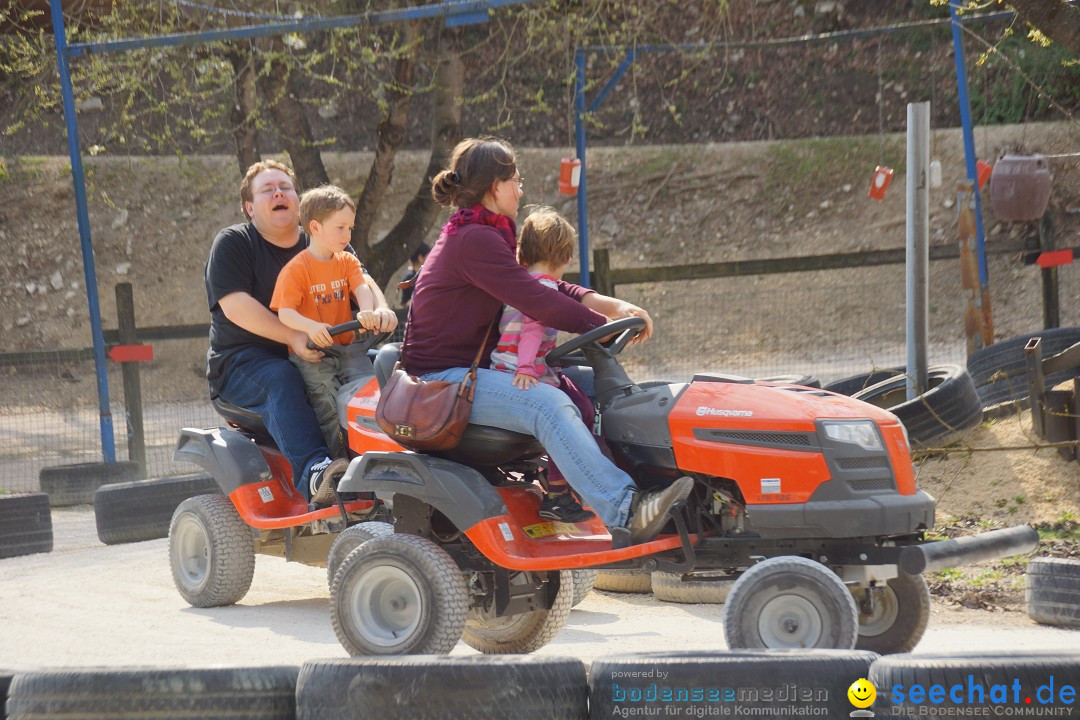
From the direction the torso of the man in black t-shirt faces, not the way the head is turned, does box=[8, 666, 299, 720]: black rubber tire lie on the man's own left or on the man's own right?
on the man's own right

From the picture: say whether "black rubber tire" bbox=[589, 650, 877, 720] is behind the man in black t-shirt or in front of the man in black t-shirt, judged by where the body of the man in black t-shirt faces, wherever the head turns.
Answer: in front

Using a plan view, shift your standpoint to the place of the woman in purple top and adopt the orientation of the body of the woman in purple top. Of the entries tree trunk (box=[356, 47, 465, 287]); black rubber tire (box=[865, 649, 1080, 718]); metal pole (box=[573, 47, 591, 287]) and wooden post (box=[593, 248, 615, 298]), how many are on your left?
3

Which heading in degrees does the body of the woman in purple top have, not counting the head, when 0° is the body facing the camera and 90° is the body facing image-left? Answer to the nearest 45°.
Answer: approximately 270°

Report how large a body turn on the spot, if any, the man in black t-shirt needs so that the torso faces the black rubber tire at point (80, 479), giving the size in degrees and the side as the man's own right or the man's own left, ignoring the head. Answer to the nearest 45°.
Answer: approximately 135° to the man's own left

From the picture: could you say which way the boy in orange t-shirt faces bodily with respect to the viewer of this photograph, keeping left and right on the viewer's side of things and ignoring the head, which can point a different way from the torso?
facing the viewer and to the right of the viewer

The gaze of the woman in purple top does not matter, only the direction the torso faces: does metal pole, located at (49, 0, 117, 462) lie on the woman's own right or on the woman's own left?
on the woman's own left

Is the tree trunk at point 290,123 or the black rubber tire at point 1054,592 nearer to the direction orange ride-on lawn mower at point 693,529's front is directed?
the black rubber tire

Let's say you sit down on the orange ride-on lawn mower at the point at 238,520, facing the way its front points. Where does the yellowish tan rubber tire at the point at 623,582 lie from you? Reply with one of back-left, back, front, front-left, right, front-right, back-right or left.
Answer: front-left

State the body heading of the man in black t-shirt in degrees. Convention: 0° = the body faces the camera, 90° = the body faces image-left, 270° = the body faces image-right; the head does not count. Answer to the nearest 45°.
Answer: approximately 315°

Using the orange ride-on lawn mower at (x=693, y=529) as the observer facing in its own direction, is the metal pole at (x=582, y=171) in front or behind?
behind

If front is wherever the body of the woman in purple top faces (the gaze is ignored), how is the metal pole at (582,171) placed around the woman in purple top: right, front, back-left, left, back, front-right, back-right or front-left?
left

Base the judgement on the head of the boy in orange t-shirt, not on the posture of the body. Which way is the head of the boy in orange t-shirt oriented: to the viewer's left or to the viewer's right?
to the viewer's right
